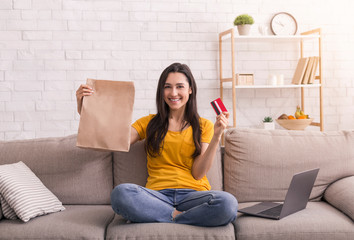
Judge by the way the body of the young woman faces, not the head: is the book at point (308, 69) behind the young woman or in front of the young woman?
behind

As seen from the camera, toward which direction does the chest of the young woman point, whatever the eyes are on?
toward the camera

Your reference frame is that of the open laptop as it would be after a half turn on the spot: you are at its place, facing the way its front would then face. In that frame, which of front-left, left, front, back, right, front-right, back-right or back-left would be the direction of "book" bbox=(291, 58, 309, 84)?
back-left

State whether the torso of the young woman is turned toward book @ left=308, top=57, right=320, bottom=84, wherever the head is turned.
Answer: no

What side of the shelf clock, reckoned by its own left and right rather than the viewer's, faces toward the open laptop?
front

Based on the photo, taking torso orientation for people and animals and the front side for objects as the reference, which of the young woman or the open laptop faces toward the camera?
the young woman

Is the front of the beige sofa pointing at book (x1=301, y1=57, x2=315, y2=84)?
no

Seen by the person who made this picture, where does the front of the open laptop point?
facing away from the viewer and to the left of the viewer

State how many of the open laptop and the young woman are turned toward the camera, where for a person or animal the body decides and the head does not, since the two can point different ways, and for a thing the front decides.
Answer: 1

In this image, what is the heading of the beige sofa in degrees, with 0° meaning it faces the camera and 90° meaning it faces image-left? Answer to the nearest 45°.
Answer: approximately 0°

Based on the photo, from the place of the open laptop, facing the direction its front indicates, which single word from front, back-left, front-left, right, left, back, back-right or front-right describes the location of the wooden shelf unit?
front-right

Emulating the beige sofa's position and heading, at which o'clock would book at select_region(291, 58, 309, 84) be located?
The book is roughly at 7 o'clock from the beige sofa.

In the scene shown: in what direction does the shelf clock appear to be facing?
toward the camera

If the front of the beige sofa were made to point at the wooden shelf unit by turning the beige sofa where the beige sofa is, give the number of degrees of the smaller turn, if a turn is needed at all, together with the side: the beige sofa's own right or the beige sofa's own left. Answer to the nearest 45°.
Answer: approximately 180°

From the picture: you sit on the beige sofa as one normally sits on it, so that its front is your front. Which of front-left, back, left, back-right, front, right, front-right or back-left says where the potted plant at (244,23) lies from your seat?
back

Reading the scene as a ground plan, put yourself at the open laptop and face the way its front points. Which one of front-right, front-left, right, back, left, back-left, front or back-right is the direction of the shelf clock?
front-right

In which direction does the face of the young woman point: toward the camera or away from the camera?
toward the camera
